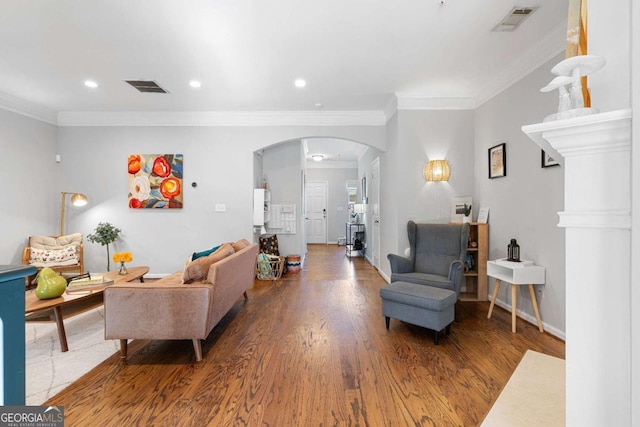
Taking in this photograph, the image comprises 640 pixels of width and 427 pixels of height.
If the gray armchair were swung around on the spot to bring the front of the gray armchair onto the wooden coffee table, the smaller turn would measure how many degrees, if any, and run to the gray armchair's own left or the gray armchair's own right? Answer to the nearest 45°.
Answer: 0° — it already faces it

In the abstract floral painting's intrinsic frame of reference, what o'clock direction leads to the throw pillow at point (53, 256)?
The throw pillow is roughly at 3 o'clock from the abstract floral painting.

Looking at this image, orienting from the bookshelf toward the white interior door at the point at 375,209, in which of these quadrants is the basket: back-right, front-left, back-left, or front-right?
front-left

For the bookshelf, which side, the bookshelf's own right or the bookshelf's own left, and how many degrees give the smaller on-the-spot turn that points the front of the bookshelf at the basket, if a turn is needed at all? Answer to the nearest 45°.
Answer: approximately 45° to the bookshelf's own right

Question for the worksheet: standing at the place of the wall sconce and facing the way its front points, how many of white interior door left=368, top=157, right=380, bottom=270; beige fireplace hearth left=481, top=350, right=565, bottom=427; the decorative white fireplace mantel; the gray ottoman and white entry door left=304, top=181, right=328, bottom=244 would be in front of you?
3

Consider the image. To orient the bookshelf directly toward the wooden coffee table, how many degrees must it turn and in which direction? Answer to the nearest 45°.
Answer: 0° — it already faces it

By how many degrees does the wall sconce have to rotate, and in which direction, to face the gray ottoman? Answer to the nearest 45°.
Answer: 0° — it already faces it

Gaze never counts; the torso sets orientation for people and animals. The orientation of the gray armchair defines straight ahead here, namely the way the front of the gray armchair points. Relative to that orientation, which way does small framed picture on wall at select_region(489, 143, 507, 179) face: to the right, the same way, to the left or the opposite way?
to the right

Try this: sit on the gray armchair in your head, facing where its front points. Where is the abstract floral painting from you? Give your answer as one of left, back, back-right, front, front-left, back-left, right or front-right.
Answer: front-right

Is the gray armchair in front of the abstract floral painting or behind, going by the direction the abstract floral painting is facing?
in front

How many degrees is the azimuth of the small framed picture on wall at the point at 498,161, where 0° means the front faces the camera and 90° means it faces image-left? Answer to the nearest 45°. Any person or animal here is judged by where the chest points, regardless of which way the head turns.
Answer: approximately 45°

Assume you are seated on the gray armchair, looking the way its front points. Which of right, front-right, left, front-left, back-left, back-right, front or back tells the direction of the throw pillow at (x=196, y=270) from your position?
front

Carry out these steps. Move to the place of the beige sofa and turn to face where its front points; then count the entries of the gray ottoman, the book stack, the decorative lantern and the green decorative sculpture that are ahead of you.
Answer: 2

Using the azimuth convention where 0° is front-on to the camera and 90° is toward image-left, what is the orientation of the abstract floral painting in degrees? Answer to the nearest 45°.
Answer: approximately 0°

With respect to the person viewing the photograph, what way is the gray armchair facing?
facing the viewer and to the left of the viewer

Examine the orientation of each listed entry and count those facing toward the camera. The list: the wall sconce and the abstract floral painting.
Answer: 2

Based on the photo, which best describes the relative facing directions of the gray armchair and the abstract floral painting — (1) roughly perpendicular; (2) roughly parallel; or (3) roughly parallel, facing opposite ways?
roughly parallel

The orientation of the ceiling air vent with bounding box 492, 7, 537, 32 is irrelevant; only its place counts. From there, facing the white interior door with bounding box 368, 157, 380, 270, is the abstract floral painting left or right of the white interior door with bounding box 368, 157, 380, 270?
left

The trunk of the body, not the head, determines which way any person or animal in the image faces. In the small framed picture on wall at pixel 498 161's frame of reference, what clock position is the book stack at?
The book stack is roughly at 12 o'clock from the small framed picture on wall.

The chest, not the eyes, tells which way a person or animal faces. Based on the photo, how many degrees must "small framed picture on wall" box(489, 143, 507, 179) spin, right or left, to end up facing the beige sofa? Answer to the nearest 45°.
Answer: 0° — it already faces it
